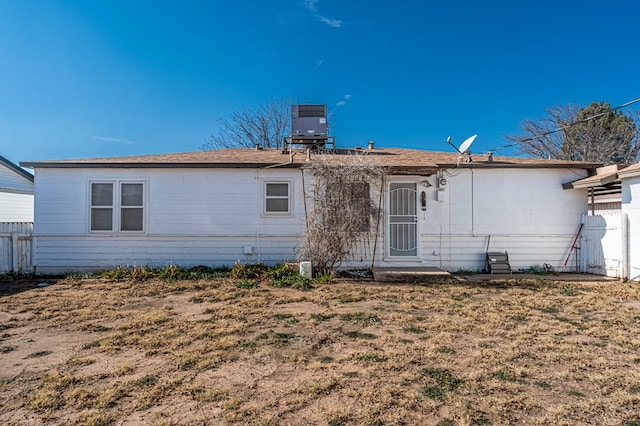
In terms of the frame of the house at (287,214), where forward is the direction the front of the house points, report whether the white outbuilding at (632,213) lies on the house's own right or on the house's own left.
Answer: on the house's own left

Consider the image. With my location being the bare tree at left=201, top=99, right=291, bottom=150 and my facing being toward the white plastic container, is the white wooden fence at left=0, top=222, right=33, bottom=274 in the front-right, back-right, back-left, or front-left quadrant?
front-right

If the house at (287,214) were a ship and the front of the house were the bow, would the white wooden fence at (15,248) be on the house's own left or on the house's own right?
on the house's own right

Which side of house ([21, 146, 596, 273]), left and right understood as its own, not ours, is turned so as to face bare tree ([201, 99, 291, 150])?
back

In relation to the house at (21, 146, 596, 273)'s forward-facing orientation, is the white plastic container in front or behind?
in front

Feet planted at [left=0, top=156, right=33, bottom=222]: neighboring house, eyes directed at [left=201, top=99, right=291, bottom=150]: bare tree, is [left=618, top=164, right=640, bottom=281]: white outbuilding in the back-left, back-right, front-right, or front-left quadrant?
front-right

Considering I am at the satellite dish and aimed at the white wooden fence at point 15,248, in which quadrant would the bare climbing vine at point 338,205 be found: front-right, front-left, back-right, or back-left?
front-left

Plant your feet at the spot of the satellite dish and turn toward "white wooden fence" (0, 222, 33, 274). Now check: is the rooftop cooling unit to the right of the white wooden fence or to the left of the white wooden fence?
right

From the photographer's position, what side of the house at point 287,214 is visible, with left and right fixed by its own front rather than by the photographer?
front
